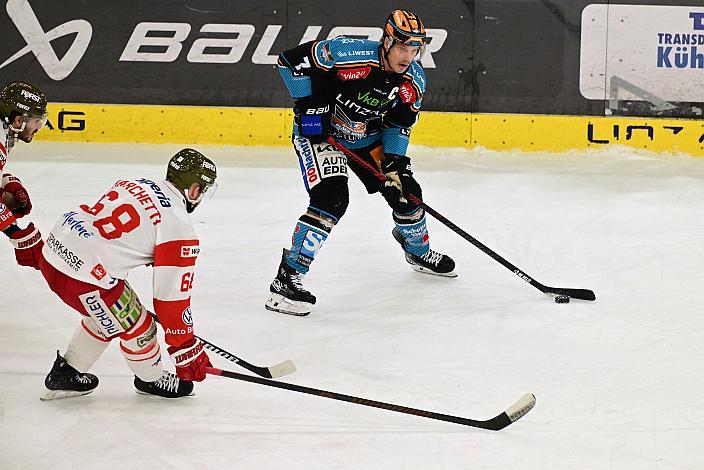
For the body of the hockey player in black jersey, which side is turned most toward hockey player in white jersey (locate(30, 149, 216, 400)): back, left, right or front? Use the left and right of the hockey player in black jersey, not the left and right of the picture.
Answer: right

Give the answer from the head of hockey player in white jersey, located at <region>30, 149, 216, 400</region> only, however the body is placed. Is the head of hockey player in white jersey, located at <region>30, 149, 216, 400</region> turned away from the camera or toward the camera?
away from the camera

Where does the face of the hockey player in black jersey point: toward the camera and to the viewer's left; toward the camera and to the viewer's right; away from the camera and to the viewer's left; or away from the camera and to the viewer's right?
toward the camera and to the viewer's right

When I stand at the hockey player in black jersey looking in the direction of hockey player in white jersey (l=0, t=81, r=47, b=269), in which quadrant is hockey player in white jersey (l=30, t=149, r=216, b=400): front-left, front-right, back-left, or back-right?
front-left

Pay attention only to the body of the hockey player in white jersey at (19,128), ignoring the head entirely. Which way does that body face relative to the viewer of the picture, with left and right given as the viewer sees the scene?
facing to the right of the viewer

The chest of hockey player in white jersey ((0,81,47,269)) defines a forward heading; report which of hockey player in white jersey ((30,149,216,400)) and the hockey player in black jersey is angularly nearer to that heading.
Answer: the hockey player in black jersey

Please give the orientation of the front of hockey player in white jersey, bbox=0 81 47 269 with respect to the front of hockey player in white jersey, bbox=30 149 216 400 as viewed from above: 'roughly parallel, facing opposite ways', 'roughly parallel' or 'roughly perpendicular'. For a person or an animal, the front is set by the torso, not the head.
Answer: roughly parallel

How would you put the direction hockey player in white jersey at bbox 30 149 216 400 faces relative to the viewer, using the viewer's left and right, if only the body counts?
facing to the right of the viewer

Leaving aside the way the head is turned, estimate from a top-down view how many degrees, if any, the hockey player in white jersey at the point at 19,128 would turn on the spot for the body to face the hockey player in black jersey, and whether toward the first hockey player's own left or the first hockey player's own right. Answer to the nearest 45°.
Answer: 0° — they already face them

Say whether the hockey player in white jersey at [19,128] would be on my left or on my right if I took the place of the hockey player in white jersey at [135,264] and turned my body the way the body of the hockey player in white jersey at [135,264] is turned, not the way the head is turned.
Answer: on my left

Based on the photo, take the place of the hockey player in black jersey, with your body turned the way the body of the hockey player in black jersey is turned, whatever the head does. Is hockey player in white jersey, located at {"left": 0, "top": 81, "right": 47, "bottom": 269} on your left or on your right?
on your right
